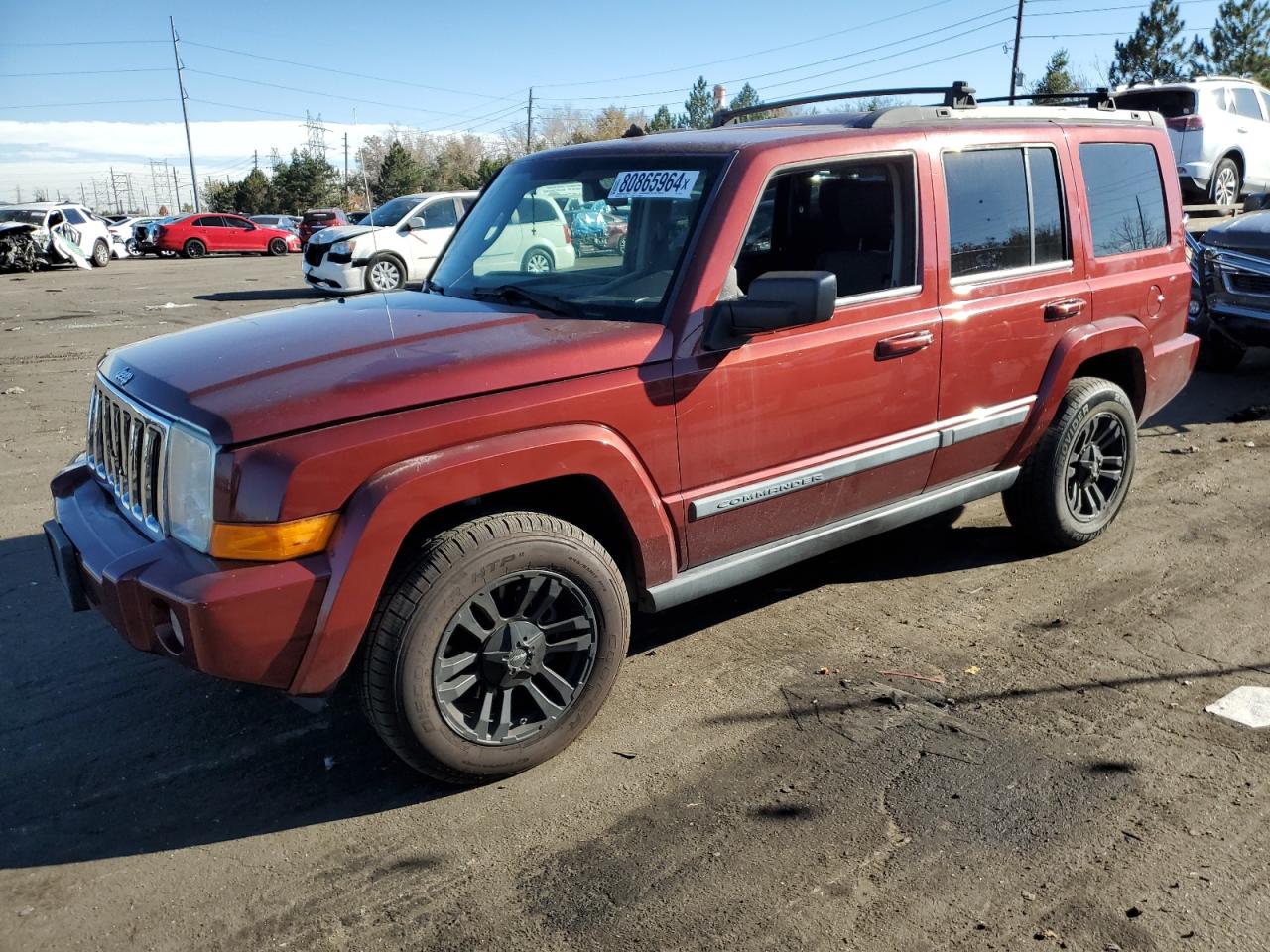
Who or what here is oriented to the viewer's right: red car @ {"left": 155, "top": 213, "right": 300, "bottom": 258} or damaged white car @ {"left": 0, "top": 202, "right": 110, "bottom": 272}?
the red car

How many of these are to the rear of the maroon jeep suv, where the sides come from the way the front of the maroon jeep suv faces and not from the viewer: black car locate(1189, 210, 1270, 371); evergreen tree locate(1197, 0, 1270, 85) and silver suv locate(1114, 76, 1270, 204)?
3

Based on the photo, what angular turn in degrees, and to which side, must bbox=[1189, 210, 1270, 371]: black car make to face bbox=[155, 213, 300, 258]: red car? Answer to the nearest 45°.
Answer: approximately 90° to its right

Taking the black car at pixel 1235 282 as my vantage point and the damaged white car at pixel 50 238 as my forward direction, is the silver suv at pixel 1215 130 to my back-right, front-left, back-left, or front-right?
front-right

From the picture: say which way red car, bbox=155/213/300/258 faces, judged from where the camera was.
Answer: facing to the right of the viewer

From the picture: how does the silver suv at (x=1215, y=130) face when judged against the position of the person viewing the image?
facing away from the viewer and to the right of the viewer

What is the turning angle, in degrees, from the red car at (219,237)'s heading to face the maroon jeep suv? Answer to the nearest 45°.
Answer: approximately 90° to its right

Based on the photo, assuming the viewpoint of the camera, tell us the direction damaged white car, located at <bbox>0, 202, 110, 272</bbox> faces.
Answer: facing the viewer and to the left of the viewer

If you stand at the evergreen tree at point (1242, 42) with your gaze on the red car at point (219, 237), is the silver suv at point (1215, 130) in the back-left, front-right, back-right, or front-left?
front-left

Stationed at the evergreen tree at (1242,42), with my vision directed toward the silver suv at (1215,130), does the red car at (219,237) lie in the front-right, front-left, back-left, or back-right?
front-right

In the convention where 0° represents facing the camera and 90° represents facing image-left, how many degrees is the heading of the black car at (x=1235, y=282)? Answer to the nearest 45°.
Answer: approximately 45°

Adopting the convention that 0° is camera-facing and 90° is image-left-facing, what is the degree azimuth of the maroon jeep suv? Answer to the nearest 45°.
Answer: approximately 45°

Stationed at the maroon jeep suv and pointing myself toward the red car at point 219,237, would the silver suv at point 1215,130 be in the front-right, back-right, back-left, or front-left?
front-right
